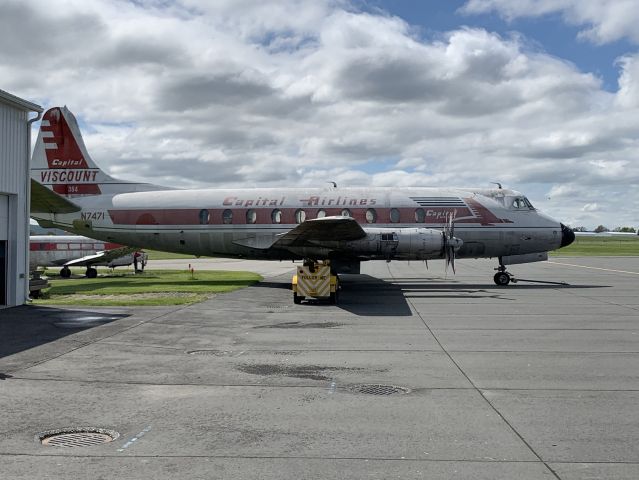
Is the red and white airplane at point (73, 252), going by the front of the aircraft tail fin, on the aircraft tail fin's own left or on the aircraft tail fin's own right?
on the aircraft tail fin's own left

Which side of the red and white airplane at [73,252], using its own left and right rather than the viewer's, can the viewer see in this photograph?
right

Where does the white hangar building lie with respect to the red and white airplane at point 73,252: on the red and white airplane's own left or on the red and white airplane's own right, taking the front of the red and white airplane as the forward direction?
on the red and white airplane's own right

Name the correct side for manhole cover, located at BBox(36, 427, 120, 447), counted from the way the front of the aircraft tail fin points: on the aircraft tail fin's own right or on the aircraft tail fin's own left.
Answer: on the aircraft tail fin's own right

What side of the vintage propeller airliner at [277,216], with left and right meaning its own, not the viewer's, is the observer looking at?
right

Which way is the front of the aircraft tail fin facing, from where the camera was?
facing to the right of the viewer

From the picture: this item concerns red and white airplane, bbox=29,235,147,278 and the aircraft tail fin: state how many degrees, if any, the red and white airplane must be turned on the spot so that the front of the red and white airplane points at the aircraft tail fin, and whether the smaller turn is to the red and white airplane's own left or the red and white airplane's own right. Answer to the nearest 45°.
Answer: approximately 90° to the red and white airplane's own right

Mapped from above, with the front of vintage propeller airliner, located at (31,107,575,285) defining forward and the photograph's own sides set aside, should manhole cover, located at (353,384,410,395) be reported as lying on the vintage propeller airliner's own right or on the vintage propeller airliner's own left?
on the vintage propeller airliner's own right

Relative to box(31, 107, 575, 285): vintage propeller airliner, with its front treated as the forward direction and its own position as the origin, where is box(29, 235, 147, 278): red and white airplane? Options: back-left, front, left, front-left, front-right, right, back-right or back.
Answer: back-left

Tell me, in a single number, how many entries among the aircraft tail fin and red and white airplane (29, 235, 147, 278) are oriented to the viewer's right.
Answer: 2

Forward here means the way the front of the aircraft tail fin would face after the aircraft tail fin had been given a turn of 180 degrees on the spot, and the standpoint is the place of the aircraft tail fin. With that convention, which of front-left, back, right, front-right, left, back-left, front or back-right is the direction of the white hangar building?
left

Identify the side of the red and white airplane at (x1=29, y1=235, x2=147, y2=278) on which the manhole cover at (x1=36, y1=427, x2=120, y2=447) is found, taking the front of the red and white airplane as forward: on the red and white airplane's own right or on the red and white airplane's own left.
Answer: on the red and white airplane's own right

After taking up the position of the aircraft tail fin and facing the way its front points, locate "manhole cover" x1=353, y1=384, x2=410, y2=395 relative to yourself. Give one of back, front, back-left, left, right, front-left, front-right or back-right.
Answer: right
